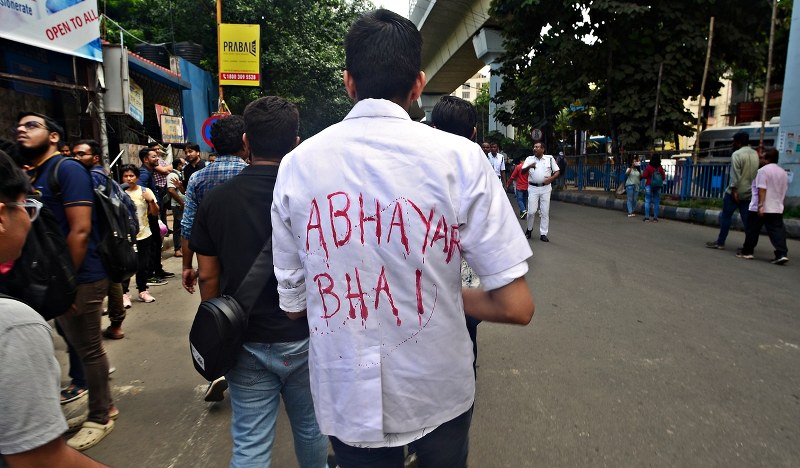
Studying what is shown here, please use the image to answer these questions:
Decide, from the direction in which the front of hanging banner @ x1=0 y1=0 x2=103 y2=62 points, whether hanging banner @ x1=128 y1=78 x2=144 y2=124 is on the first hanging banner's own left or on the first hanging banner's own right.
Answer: on the first hanging banner's own left

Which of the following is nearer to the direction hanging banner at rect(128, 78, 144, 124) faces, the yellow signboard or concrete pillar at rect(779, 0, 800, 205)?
the concrete pillar

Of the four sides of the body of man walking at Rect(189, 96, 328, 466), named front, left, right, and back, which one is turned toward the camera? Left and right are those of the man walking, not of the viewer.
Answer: back

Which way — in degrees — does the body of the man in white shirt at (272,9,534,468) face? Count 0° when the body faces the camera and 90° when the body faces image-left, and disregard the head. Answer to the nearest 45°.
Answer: approximately 180°

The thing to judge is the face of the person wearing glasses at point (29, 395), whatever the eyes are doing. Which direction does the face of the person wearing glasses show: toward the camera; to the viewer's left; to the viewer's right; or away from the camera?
to the viewer's right

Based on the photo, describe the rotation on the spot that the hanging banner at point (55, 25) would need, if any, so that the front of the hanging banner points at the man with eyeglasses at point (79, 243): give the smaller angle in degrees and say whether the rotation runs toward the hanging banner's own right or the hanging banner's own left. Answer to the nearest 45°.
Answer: approximately 45° to the hanging banner's own right

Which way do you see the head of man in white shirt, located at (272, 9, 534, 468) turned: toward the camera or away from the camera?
away from the camera
